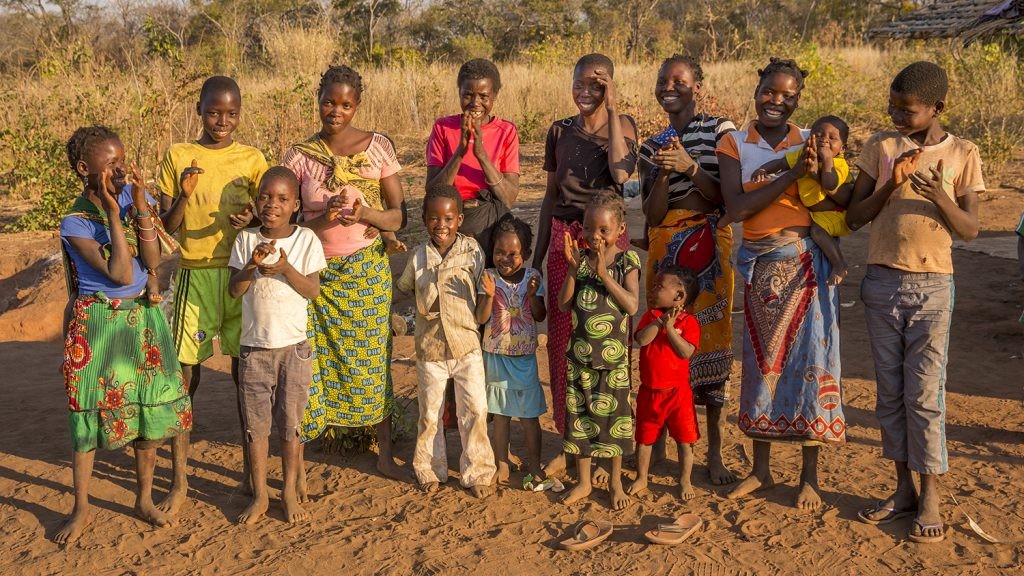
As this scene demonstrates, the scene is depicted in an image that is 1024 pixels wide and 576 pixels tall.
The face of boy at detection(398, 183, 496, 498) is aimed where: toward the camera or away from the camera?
toward the camera

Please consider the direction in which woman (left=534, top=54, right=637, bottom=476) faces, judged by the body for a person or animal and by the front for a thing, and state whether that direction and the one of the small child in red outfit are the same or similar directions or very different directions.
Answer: same or similar directions

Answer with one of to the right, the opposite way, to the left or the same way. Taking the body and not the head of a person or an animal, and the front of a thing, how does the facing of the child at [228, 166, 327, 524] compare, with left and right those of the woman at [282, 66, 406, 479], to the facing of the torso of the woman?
the same way

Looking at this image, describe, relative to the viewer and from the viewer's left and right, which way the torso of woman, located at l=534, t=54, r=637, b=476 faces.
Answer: facing the viewer

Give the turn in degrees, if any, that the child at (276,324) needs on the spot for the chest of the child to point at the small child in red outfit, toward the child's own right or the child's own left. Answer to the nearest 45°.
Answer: approximately 90° to the child's own left

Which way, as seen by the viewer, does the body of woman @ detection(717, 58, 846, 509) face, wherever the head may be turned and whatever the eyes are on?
toward the camera

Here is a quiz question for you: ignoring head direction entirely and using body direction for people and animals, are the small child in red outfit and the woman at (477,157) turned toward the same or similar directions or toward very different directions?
same or similar directions

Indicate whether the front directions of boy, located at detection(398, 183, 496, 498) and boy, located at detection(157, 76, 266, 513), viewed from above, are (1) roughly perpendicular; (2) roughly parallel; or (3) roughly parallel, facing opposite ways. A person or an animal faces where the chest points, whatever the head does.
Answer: roughly parallel

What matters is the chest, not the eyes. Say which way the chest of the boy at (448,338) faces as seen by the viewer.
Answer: toward the camera

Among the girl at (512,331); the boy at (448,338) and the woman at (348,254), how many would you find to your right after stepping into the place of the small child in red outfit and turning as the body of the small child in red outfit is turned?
3

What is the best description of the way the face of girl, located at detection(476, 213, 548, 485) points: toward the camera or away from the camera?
toward the camera

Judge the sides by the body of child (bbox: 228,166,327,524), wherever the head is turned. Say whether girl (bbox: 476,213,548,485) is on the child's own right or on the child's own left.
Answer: on the child's own left

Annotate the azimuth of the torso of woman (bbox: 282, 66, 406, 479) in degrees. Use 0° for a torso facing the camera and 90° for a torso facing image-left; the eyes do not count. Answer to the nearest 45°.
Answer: approximately 0°

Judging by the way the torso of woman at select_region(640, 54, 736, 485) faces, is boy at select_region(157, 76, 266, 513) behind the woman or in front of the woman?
in front

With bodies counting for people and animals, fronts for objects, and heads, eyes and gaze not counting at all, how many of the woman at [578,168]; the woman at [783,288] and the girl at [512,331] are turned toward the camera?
3

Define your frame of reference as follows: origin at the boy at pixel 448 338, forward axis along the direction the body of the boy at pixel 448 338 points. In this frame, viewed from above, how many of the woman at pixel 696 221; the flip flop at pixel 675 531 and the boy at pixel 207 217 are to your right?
1
